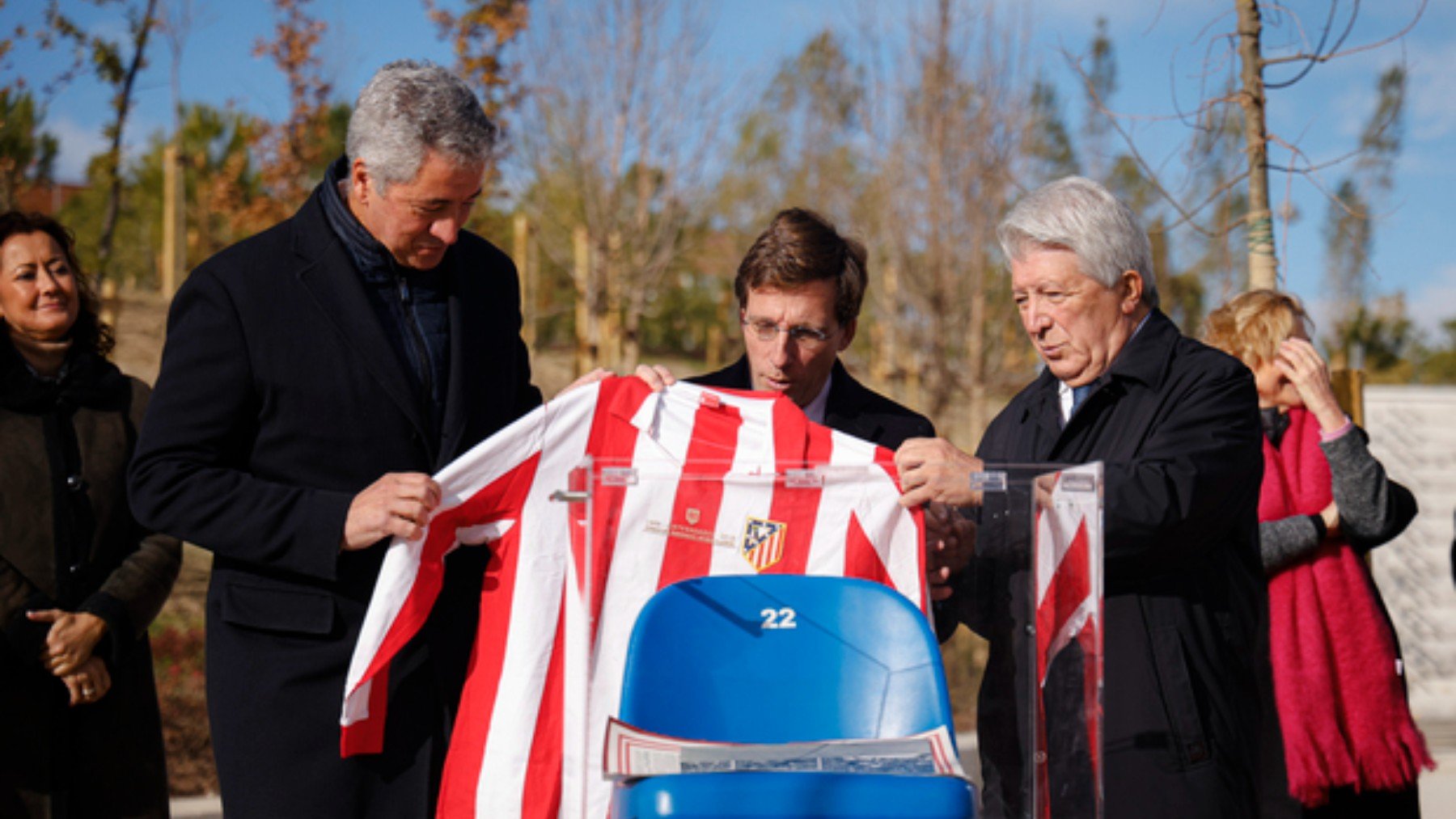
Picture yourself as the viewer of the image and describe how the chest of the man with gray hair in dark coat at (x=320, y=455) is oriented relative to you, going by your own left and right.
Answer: facing the viewer and to the right of the viewer

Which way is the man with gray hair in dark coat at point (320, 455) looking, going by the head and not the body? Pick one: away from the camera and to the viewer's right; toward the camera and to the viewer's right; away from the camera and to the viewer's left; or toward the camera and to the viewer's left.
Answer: toward the camera and to the viewer's right

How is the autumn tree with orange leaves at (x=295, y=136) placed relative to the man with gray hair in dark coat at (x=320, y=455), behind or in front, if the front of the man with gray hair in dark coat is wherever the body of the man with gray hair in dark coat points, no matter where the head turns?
behind

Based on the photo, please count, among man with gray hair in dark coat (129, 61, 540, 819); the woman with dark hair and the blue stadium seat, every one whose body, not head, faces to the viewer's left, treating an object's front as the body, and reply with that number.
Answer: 0

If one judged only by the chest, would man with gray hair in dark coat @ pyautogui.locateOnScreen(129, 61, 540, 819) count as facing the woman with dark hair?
no

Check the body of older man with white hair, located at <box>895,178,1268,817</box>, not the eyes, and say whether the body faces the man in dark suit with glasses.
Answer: no

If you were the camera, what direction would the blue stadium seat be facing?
facing the viewer

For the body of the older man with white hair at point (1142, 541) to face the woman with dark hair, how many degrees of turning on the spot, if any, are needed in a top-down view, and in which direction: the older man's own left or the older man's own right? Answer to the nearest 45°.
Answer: approximately 45° to the older man's own right

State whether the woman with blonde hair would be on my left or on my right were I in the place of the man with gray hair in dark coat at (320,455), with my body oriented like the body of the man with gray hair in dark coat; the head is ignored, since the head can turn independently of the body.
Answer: on my left

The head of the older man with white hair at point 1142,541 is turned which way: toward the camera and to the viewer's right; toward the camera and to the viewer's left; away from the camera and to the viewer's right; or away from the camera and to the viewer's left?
toward the camera and to the viewer's left

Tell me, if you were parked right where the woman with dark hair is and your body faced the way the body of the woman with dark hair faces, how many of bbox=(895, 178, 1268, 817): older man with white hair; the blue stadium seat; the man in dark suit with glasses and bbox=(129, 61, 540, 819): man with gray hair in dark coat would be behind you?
0

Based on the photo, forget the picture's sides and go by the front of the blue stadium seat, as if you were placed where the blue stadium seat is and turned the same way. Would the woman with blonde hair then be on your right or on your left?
on your left

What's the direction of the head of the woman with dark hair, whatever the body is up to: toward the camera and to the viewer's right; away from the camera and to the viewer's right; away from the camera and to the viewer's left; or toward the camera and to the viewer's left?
toward the camera and to the viewer's right

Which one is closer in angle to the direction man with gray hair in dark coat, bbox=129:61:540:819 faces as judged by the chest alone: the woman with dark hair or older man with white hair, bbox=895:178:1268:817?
the older man with white hair

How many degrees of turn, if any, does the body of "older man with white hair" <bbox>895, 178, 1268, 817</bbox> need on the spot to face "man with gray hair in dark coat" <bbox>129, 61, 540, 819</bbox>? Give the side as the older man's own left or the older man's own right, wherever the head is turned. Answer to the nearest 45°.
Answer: approximately 45° to the older man's own right

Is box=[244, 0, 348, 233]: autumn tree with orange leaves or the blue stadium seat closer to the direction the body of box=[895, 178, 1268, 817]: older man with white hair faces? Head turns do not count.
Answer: the blue stadium seat

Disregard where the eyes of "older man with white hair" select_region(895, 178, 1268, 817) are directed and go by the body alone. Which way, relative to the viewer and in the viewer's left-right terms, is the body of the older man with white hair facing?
facing the viewer and to the left of the viewer

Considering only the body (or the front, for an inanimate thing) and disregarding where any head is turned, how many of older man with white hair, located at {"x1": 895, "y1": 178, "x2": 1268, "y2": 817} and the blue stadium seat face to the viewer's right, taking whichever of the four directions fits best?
0
